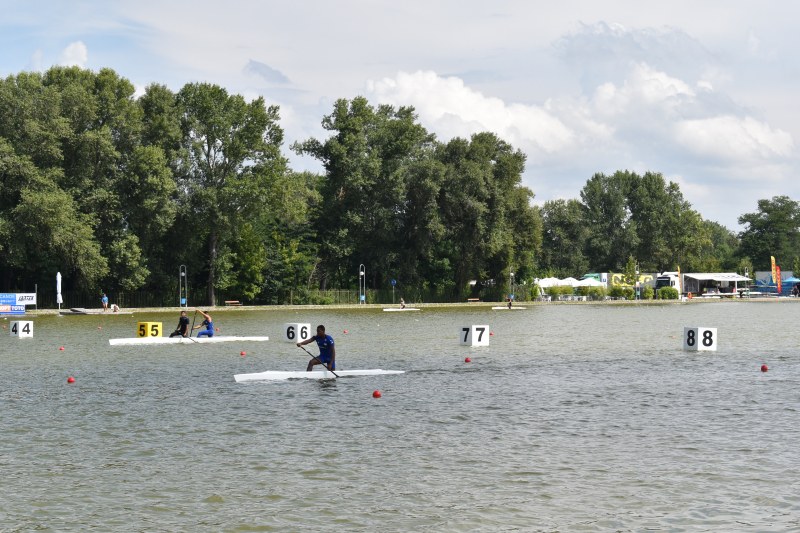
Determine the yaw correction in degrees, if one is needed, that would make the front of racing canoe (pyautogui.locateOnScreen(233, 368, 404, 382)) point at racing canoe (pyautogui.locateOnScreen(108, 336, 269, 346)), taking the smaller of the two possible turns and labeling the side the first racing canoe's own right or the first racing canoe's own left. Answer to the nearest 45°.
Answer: approximately 45° to the first racing canoe's own right

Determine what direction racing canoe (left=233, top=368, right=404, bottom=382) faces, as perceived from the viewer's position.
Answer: facing to the left of the viewer

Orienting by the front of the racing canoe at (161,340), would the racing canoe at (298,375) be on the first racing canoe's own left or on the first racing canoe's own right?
on the first racing canoe's own left

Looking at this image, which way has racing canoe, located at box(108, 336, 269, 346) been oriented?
to the viewer's left

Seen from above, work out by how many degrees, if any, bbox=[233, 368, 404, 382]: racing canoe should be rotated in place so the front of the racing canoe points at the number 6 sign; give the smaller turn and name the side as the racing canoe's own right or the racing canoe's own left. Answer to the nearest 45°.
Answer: approximately 90° to the racing canoe's own right
